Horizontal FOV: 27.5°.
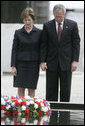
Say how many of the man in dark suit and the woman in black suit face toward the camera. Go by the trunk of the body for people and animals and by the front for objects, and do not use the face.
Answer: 2

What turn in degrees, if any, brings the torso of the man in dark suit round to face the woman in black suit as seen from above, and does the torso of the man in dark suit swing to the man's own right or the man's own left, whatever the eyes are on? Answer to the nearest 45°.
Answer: approximately 90° to the man's own right

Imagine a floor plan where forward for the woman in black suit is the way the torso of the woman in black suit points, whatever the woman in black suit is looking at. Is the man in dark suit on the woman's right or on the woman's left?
on the woman's left

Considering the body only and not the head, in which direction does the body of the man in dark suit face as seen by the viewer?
toward the camera

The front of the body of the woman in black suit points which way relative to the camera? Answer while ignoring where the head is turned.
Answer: toward the camera
